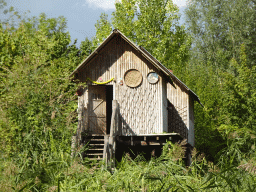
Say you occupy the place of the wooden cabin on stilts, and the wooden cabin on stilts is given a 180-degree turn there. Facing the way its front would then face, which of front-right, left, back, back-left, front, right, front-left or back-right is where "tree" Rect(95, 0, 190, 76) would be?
front

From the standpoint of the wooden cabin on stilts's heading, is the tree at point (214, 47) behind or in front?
behind

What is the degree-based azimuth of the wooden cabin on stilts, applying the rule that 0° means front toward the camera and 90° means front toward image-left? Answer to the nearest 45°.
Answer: approximately 0°
